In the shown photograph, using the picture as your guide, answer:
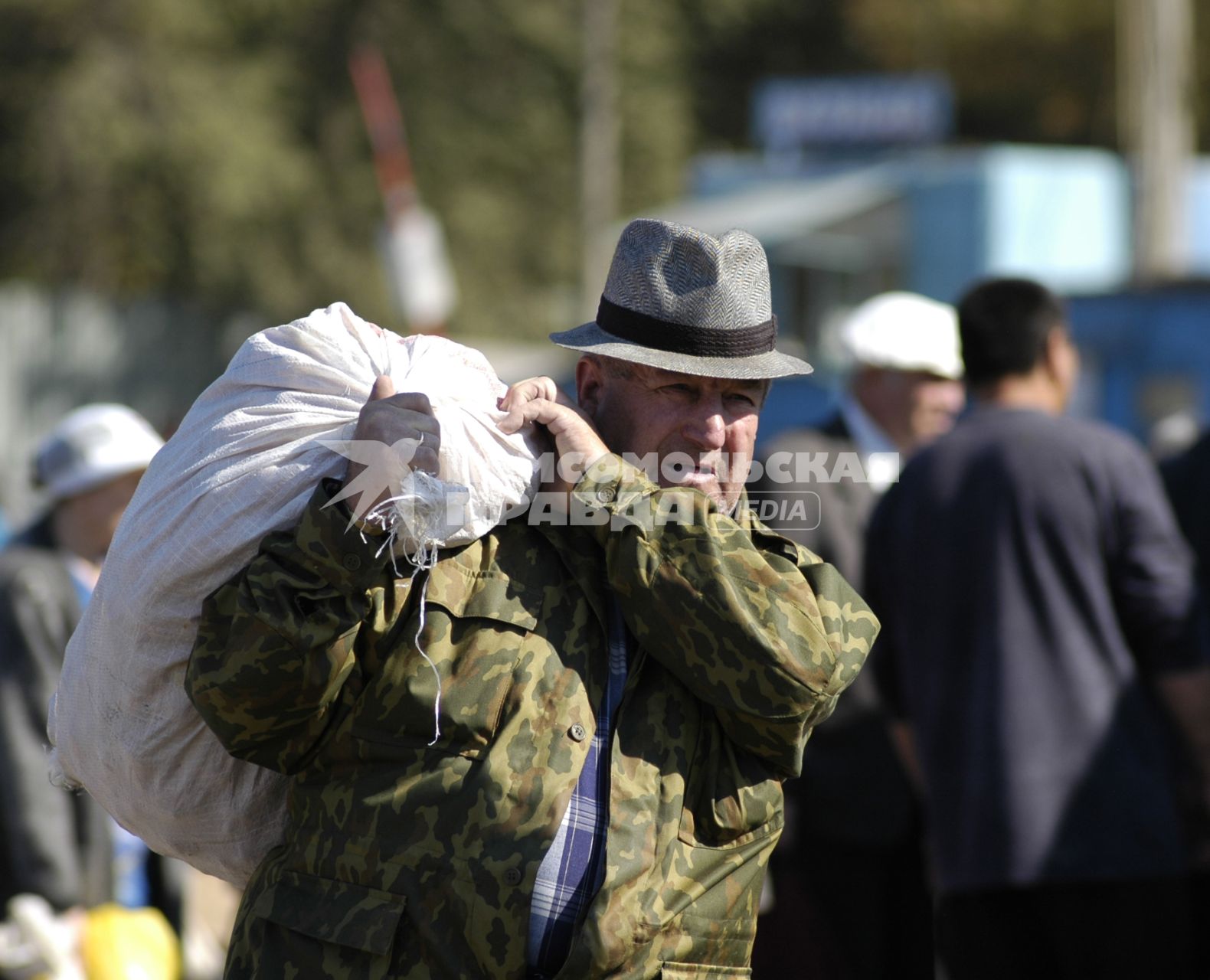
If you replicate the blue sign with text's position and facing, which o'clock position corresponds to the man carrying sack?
The man carrying sack is roughly at 12 o'clock from the blue sign with text.

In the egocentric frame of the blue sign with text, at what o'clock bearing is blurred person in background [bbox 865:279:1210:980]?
The blurred person in background is roughly at 12 o'clock from the blue sign with text.

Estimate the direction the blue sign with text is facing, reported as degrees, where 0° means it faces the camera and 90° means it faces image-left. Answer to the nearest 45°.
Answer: approximately 0°

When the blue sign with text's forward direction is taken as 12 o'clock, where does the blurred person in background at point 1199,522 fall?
The blurred person in background is roughly at 12 o'clock from the blue sign with text.

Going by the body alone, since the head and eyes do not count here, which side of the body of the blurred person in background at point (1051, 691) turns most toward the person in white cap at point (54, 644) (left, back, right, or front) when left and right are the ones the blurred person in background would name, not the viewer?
left

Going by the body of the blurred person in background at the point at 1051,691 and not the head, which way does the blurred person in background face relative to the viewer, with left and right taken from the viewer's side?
facing away from the viewer

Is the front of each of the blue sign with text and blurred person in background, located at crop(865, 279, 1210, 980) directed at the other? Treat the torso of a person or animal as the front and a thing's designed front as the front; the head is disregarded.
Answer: yes

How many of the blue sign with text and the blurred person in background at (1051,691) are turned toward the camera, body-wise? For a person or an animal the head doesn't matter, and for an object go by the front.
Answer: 1

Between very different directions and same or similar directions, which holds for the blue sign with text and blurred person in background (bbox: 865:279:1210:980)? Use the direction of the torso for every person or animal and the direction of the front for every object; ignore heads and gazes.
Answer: very different directions

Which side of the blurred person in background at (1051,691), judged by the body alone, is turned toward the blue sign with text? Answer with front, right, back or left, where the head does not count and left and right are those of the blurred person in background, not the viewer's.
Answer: front

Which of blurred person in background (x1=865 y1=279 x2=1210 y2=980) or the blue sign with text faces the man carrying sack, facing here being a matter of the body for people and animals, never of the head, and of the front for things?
the blue sign with text

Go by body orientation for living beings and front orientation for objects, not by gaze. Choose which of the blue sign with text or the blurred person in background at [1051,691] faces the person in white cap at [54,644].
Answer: the blue sign with text

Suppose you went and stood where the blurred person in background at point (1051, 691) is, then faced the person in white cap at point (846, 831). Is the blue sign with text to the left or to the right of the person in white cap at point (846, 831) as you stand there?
right

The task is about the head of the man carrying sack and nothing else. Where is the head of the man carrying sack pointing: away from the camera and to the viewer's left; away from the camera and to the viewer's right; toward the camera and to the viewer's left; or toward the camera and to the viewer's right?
toward the camera and to the viewer's right

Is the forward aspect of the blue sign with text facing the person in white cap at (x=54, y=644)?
yes
